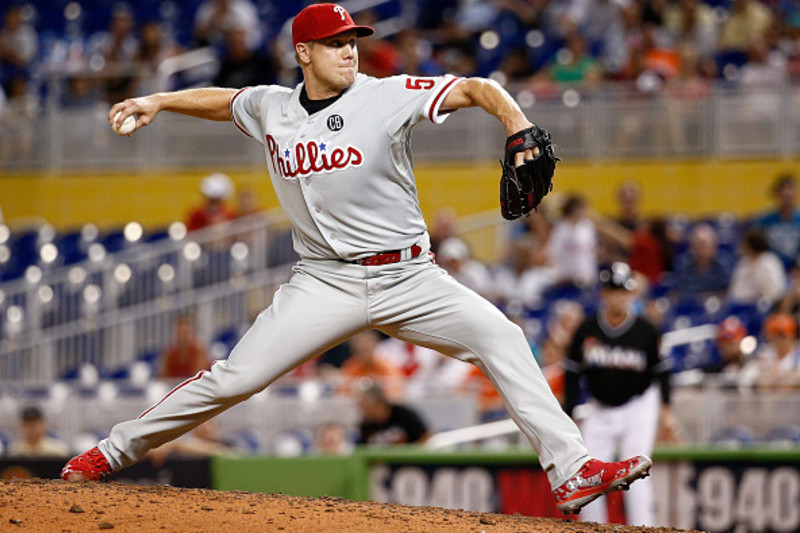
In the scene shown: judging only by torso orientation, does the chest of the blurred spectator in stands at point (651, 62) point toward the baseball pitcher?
yes

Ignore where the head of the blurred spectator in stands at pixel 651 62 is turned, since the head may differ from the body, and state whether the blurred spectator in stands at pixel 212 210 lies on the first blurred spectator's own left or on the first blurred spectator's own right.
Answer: on the first blurred spectator's own right

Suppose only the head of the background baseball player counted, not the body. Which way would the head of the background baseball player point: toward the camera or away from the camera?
toward the camera

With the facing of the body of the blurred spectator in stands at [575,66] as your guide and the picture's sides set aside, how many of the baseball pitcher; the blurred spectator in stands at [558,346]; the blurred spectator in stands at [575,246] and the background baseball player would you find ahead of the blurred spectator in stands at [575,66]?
4

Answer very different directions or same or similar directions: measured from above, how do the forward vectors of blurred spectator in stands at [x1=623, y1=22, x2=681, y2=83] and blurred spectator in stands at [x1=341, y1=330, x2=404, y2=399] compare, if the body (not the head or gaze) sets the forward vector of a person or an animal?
same or similar directions

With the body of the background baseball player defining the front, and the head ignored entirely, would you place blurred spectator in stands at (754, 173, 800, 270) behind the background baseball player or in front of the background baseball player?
behind

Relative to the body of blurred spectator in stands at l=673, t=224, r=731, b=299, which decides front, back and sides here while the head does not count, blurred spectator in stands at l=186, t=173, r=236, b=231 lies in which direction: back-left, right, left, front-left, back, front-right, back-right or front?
right

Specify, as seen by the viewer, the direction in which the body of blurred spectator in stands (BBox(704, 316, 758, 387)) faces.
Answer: toward the camera

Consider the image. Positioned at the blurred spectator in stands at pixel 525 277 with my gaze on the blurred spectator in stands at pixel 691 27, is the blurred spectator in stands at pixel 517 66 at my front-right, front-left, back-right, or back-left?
front-left

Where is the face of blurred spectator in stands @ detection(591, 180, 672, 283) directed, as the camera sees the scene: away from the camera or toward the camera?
toward the camera

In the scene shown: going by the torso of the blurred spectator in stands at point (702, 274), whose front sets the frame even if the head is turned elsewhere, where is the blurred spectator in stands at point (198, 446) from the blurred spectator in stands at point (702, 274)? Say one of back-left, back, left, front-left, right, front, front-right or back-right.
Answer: front-right

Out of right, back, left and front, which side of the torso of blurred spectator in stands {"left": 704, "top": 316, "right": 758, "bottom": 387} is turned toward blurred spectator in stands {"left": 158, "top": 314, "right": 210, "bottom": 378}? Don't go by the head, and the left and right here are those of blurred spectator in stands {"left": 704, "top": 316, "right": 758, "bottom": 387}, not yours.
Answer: right

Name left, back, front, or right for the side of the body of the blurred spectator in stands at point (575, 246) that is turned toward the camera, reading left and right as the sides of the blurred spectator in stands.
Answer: front

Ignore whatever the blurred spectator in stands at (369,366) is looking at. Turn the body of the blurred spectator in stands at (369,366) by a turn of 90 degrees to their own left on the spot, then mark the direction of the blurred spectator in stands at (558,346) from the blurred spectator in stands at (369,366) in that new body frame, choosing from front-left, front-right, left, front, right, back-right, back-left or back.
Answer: front

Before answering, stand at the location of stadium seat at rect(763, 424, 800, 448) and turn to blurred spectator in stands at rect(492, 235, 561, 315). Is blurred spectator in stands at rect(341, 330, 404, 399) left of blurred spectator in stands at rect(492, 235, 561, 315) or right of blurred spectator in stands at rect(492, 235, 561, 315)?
left

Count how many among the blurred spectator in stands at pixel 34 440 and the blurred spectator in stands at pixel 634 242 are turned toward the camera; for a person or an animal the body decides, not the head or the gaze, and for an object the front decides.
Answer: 2

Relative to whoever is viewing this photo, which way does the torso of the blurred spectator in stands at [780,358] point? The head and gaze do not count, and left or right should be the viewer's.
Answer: facing the viewer

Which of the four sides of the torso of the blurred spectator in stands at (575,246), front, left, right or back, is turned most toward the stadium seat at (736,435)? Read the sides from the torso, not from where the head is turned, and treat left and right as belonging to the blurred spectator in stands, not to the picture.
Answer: front

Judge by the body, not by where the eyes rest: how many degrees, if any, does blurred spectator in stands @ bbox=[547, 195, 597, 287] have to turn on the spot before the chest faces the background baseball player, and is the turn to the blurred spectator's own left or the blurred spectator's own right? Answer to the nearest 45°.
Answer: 0° — they already face them

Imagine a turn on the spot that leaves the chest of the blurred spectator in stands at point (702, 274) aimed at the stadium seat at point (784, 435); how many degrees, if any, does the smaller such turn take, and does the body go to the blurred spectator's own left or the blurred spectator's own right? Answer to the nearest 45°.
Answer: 0° — they already face it
